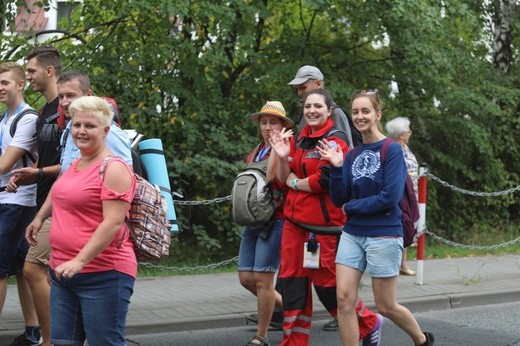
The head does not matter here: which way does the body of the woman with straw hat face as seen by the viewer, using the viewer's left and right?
facing the viewer and to the left of the viewer

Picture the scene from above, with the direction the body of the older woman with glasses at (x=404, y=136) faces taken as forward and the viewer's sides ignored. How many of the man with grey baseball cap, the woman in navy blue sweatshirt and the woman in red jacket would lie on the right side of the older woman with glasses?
3

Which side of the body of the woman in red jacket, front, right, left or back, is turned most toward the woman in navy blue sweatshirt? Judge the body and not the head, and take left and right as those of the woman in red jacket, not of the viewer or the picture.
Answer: left

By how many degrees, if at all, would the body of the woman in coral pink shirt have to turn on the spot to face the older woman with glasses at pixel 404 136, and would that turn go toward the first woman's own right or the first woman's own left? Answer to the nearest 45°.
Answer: approximately 180°

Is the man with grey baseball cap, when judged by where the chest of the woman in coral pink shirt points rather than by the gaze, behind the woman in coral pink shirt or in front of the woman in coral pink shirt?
behind
